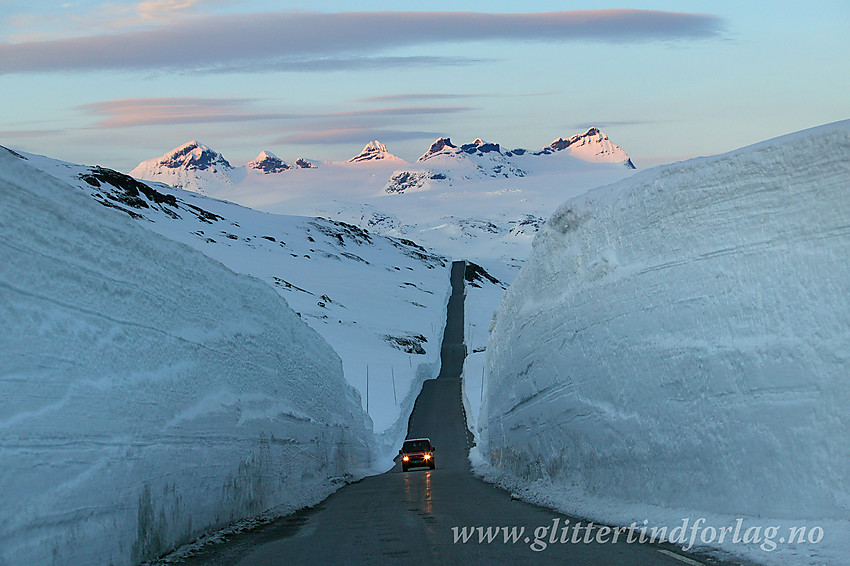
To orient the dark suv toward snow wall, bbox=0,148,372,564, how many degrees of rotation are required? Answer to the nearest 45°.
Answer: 0° — it already faces it

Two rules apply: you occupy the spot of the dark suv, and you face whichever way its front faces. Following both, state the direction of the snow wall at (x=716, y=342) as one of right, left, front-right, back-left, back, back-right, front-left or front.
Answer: front

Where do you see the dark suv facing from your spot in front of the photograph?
facing the viewer
